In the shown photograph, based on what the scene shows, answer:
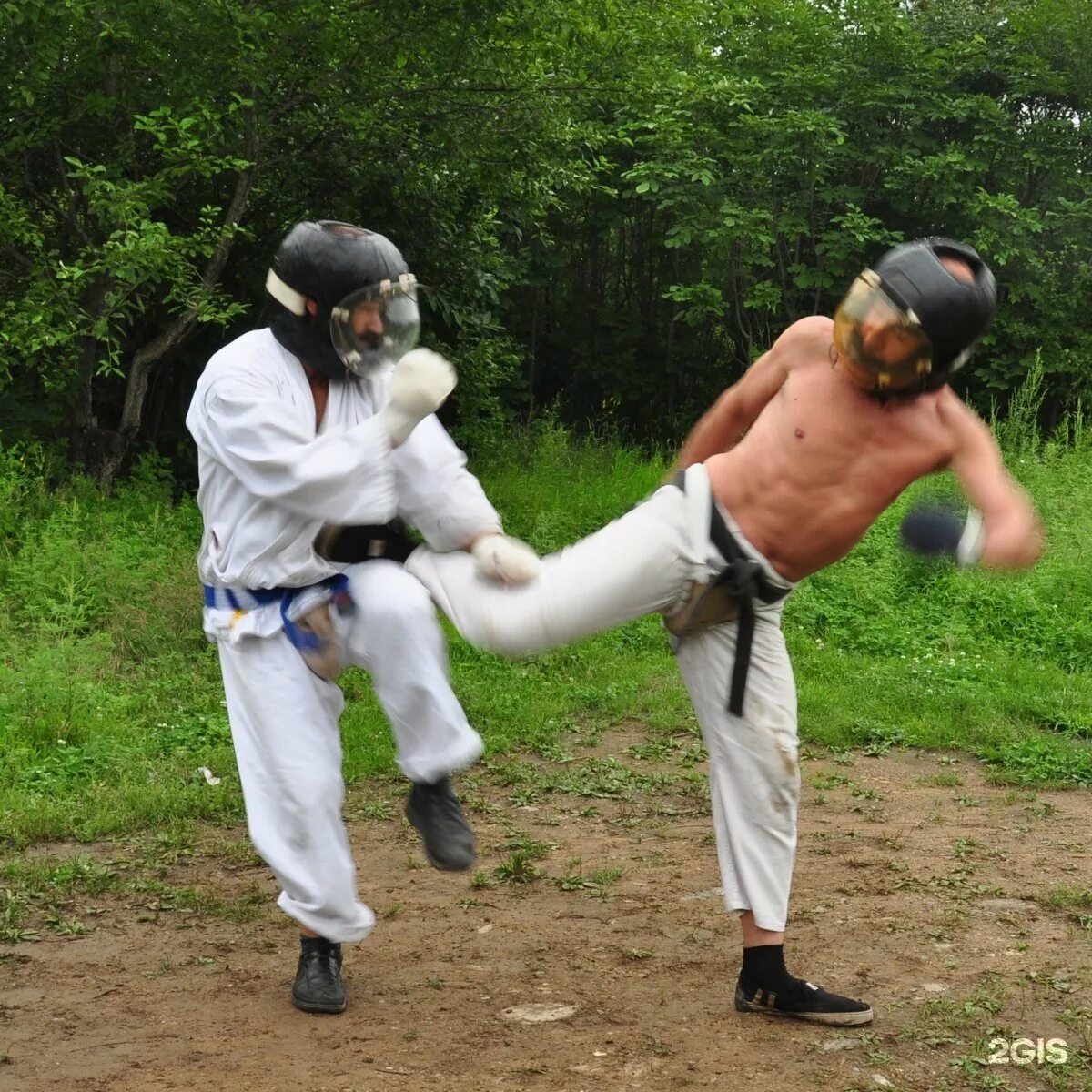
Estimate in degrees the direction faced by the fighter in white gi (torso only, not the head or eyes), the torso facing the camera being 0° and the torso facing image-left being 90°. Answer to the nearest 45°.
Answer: approximately 315°

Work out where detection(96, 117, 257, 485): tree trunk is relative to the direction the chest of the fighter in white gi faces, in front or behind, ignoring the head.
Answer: behind

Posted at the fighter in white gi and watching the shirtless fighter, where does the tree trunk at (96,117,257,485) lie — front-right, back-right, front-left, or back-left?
back-left

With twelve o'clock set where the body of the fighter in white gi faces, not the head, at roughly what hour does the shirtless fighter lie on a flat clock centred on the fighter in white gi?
The shirtless fighter is roughly at 11 o'clock from the fighter in white gi.

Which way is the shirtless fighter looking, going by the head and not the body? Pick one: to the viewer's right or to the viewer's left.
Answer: to the viewer's left
